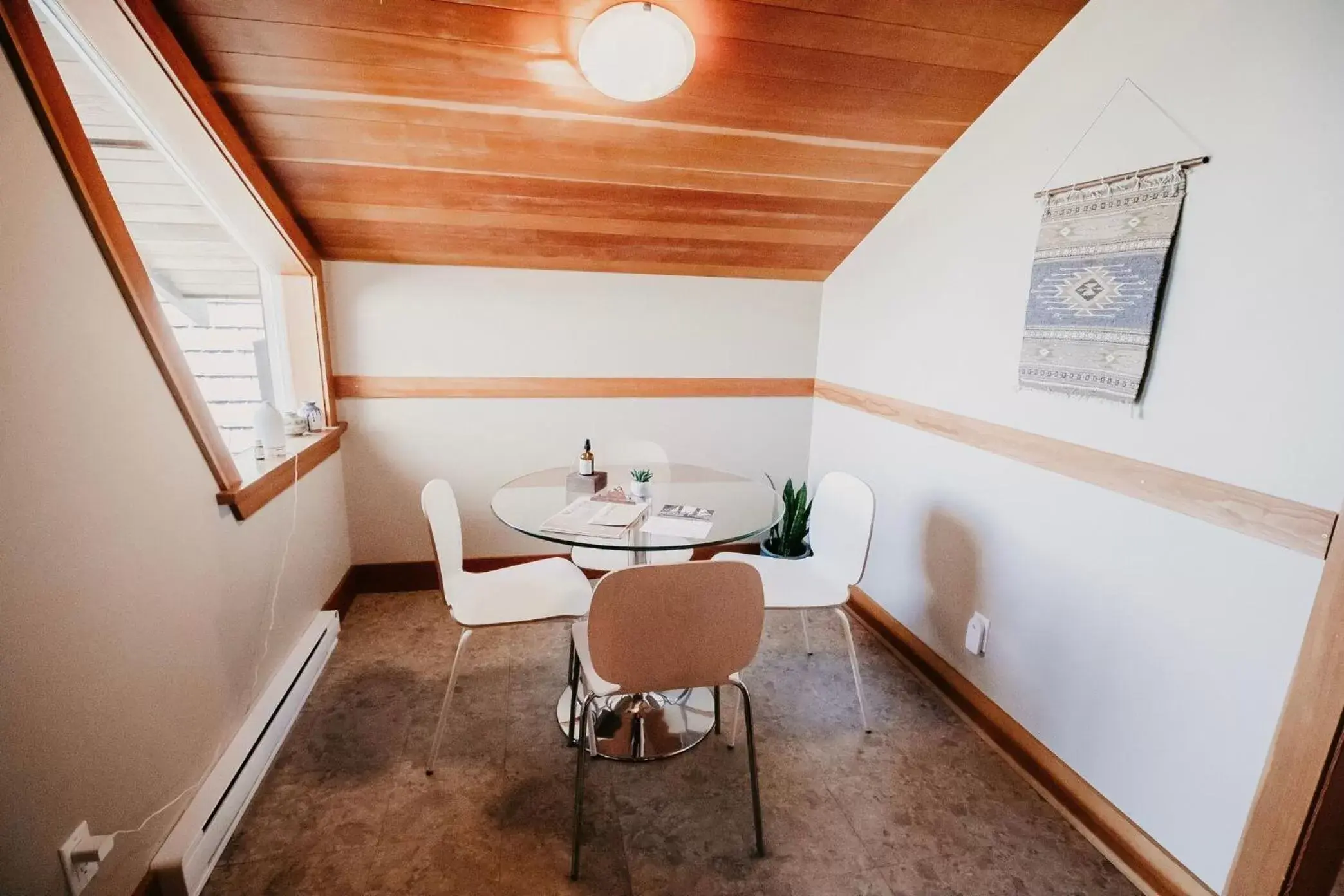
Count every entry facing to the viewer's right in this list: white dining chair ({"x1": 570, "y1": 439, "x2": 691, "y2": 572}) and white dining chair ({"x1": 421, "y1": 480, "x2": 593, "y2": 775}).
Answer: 1

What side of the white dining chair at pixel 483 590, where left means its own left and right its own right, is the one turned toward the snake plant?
front

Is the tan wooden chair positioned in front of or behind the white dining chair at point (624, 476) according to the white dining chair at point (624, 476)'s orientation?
in front

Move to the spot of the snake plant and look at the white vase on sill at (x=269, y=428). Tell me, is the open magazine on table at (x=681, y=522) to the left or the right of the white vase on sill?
left

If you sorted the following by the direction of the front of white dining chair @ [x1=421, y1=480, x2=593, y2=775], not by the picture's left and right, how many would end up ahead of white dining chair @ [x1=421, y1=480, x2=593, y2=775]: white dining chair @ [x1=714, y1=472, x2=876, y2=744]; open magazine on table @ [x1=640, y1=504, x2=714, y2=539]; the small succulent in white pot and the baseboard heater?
3

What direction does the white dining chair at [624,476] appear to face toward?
toward the camera

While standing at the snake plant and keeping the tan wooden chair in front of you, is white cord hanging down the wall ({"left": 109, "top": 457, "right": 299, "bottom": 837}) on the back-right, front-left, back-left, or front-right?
front-right

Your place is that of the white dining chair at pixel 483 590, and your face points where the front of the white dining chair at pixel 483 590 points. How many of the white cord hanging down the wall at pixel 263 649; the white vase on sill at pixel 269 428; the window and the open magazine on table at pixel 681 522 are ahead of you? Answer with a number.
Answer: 1

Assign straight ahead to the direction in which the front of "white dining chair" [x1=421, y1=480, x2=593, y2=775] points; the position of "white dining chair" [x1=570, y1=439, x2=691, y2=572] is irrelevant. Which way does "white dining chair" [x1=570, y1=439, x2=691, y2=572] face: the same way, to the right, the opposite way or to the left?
to the right

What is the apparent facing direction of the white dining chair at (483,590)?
to the viewer's right

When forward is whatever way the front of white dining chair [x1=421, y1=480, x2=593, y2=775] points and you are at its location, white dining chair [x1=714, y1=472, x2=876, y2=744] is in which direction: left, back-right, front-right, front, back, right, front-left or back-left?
front

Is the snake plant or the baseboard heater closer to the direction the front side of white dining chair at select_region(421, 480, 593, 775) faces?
the snake plant

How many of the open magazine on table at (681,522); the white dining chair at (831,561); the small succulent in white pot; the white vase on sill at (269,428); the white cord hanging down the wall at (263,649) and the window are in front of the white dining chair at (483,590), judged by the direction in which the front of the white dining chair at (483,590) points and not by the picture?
3

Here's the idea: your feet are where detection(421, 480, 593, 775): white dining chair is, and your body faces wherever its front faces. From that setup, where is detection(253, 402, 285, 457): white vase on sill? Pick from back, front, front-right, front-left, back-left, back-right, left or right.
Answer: back-left

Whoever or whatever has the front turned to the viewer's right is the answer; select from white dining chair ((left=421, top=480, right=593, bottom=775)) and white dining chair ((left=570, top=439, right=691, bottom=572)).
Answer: white dining chair ((left=421, top=480, right=593, bottom=775))

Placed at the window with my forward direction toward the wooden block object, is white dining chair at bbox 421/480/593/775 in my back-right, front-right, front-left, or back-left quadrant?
front-right

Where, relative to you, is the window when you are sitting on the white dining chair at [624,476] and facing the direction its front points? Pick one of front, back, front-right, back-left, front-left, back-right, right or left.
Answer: right
